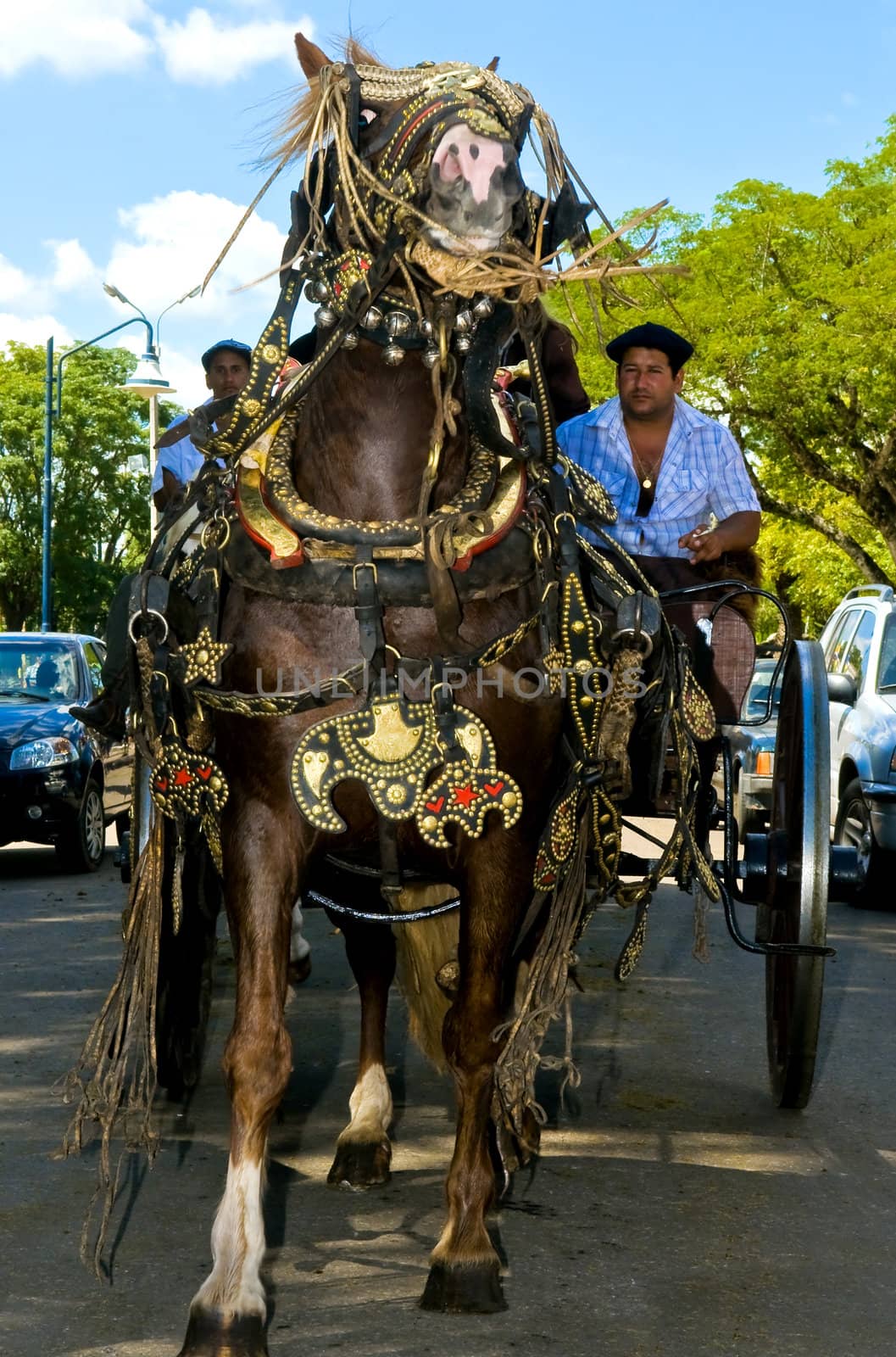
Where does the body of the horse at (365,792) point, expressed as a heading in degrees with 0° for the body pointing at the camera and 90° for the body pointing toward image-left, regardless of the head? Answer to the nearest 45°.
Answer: approximately 0°

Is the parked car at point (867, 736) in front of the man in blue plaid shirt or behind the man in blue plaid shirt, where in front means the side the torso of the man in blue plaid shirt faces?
behind

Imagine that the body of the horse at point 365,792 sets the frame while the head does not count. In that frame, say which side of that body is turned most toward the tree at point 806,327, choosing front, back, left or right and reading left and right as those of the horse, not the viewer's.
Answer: back

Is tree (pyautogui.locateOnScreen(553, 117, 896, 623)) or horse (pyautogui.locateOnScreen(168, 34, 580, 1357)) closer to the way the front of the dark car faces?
the horse

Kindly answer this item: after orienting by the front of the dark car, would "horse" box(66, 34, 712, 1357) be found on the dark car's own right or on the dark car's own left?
on the dark car's own left

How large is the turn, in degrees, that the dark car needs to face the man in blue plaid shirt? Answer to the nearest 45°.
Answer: approximately 45° to its left

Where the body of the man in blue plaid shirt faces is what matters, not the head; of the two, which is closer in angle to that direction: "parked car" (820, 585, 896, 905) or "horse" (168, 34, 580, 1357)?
the horse

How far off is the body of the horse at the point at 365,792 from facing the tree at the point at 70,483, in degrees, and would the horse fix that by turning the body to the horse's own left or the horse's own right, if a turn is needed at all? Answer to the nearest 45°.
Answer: approximately 180°
